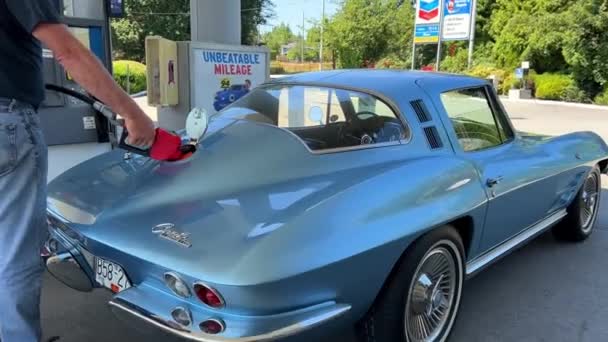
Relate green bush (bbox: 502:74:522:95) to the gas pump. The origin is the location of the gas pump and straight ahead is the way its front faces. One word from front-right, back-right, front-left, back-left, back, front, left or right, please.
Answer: back-left

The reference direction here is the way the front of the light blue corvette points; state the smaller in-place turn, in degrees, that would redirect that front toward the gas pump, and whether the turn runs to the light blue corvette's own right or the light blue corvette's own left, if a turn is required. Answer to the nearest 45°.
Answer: approximately 90° to the light blue corvette's own left

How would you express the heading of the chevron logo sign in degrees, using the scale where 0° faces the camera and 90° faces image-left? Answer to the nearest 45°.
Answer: approximately 0°

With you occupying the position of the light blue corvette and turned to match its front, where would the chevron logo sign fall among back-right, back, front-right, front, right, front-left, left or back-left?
front-left

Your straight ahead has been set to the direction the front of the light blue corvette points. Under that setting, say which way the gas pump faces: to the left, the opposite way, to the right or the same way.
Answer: to the right

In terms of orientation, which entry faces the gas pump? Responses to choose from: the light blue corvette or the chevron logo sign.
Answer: the chevron logo sign

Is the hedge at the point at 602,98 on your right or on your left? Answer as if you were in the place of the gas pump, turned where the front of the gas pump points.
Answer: on your left

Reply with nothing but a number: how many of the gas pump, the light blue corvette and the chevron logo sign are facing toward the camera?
2

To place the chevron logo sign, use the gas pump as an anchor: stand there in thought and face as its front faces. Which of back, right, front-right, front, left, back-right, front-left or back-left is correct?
back-left

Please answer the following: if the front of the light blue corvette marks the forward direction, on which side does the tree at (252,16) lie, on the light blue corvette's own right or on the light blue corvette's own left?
on the light blue corvette's own left

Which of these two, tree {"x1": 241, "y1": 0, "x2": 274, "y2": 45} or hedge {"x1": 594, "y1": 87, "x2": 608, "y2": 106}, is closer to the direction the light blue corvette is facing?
the hedge

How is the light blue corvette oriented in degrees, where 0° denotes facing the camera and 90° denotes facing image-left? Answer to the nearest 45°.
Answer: approximately 225°

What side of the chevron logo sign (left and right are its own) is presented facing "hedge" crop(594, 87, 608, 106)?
left

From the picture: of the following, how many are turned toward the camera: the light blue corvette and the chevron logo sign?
1
